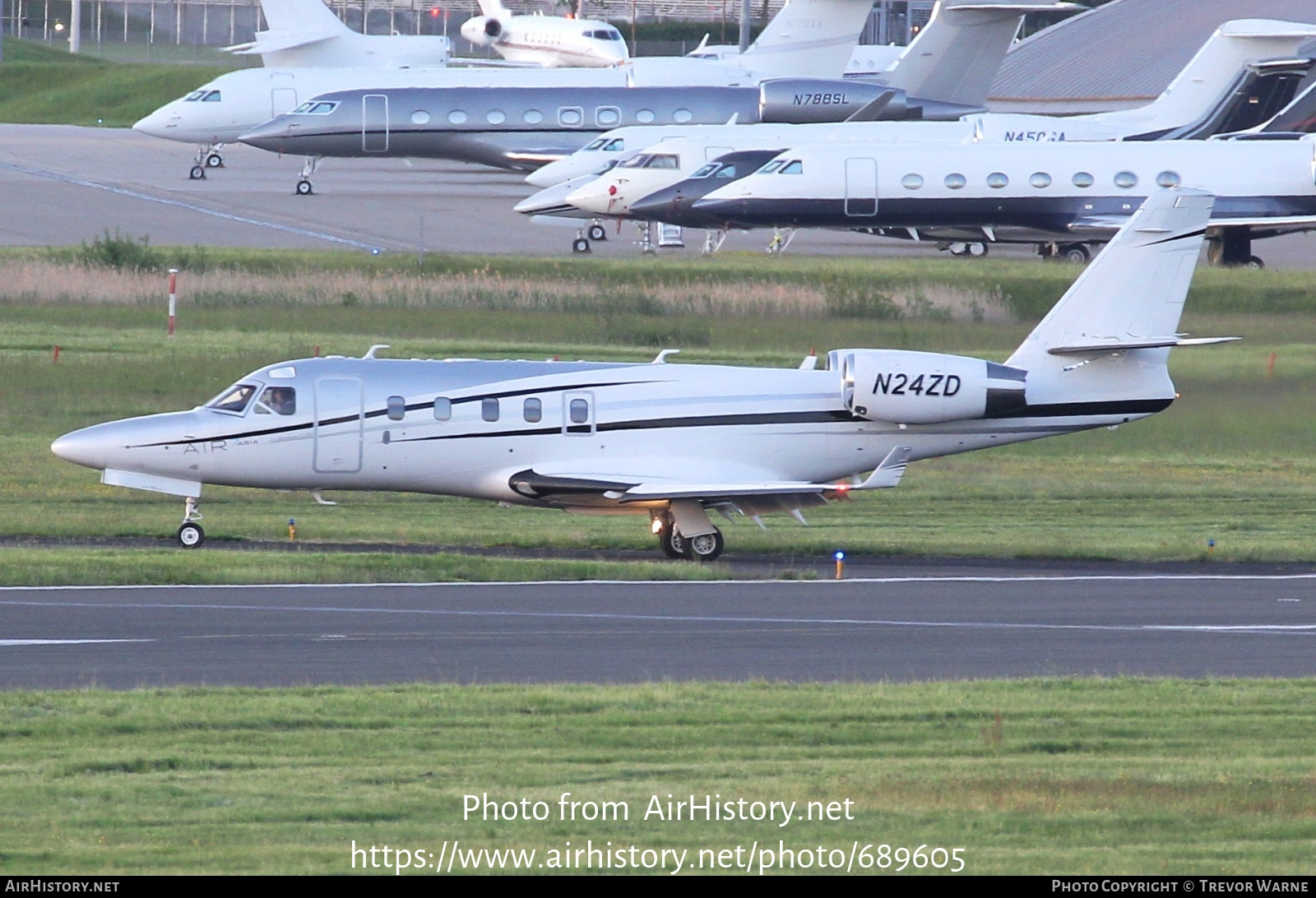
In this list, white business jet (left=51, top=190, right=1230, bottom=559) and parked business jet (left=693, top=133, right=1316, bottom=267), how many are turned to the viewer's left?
2

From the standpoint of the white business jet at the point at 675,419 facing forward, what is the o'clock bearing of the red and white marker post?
The red and white marker post is roughly at 2 o'clock from the white business jet.

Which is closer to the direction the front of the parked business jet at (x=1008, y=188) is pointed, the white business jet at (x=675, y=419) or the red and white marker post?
the red and white marker post

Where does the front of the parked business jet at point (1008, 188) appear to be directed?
to the viewer's left

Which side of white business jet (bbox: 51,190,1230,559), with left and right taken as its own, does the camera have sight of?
left

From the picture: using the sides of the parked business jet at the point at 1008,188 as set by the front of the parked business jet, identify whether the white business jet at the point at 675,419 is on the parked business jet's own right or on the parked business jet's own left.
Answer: on the parked business jet's own left

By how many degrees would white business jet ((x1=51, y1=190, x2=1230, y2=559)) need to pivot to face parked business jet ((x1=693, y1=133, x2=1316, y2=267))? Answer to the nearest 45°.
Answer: approximately 90° to its right

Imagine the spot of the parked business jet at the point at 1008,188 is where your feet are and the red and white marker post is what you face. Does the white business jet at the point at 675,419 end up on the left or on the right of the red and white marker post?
left
